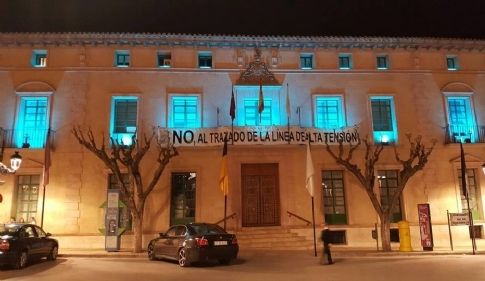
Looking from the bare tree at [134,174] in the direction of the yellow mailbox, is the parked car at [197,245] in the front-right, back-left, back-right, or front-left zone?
front-right

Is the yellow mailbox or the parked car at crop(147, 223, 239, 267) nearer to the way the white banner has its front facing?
the parked car

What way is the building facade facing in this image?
toward the camera

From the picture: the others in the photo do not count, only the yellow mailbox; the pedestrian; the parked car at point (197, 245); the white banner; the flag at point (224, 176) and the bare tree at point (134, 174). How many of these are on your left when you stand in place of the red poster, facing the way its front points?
0

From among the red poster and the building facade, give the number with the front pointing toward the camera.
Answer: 2

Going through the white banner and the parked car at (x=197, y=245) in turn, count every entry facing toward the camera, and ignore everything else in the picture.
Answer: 1

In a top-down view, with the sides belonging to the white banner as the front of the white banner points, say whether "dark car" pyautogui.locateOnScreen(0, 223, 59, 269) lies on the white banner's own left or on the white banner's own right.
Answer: on the white banner's own right

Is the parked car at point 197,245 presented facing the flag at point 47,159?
yes

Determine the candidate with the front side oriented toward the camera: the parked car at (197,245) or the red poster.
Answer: the red poster

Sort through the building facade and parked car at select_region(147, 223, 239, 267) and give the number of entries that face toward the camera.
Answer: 1

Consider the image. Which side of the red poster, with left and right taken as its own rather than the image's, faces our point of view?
front

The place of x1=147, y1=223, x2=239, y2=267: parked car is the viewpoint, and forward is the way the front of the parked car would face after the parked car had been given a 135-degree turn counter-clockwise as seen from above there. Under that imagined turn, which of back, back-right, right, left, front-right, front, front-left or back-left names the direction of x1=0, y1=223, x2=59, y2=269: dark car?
right

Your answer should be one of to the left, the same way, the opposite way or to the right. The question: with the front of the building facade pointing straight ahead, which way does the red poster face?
the same way

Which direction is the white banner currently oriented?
toward the camera

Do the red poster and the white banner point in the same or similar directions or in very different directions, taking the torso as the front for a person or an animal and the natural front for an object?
same or similar directions

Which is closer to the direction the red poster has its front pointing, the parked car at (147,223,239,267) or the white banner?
the parked car

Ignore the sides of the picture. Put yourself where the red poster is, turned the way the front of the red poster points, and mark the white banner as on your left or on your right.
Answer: on your right

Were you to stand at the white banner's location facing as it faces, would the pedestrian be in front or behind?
in front

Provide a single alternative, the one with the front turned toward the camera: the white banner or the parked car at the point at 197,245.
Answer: the white banner
